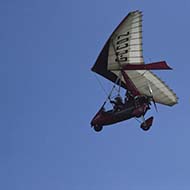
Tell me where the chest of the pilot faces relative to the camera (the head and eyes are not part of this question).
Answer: to the viewer's left
